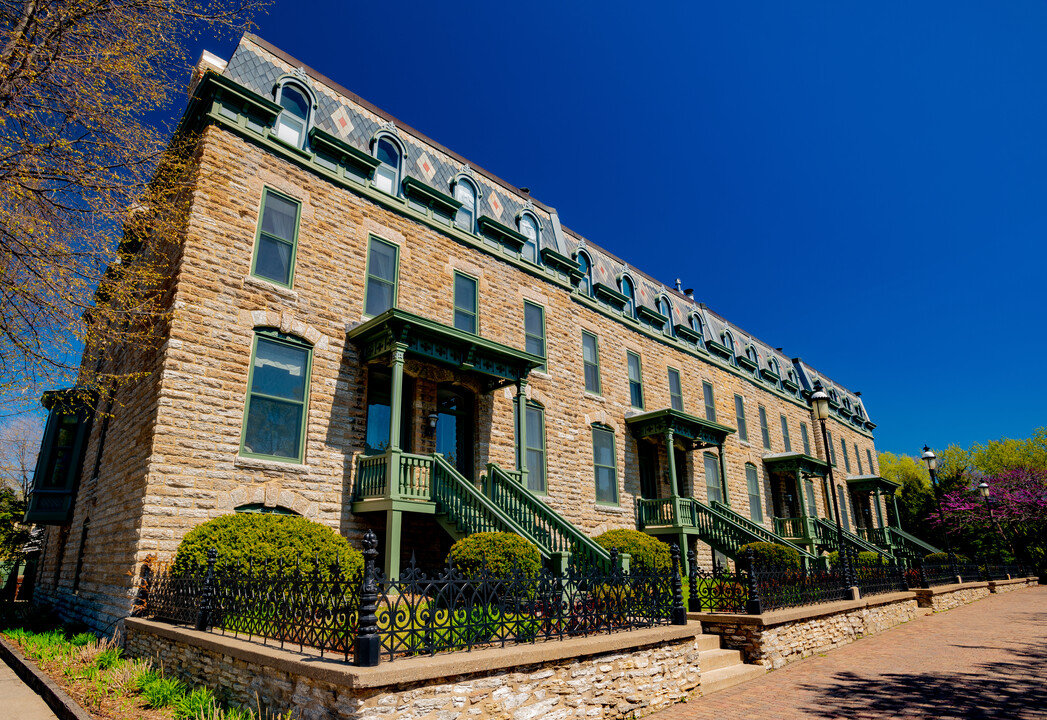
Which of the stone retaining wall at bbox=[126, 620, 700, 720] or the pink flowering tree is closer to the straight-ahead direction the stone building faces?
the stone retaining wall

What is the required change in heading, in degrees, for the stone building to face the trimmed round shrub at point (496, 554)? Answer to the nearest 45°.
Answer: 0° — it already faces it

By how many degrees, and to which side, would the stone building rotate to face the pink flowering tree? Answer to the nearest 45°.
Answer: approximately 90° to its left

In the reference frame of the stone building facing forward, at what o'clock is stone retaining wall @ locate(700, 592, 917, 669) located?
The stone retaining wall is roughly at 11 o'clock from the stone building.
